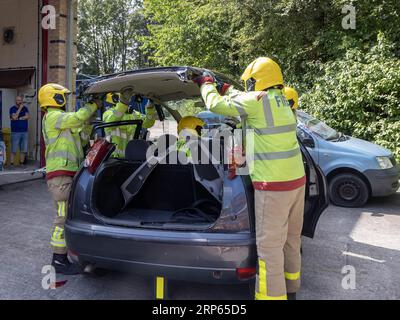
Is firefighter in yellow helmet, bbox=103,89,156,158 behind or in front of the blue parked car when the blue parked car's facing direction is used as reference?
behind

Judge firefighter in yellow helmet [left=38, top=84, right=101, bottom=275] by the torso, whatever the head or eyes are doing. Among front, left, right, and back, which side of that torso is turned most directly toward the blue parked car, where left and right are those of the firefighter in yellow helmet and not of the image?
front

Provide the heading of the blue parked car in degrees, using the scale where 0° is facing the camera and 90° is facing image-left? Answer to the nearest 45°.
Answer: approximately 270°

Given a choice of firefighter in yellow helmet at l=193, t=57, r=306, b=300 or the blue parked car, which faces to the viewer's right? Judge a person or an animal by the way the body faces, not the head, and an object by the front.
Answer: the blue parked car

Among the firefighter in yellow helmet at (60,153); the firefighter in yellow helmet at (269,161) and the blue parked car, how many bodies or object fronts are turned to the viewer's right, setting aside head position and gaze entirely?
2

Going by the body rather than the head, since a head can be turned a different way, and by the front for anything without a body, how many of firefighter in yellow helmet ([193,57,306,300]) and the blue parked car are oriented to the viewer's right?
1

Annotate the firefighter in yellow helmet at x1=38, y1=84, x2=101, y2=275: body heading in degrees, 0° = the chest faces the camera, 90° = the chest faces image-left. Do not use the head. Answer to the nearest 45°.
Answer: approximately 270°

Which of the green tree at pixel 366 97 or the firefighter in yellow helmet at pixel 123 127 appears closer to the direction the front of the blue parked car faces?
the green tree

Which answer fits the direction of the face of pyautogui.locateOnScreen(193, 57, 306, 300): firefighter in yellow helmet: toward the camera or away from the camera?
away from the camera

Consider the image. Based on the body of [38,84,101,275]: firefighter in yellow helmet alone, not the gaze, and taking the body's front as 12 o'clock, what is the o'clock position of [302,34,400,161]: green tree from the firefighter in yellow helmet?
The green tree is roughly at 11 o'clock from the firefighter in yellow helmet.

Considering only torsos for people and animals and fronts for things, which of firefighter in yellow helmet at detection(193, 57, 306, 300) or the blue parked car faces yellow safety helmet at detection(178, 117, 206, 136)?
the firefighter in yellow helmet

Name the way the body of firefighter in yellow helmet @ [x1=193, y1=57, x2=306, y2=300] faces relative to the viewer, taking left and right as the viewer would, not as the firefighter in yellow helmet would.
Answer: facing away from the viewer and to the left of the viewer
